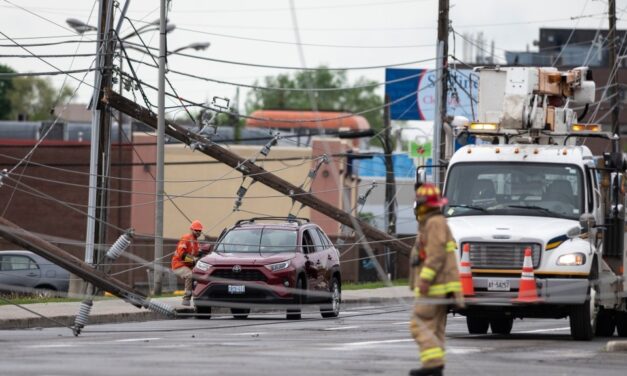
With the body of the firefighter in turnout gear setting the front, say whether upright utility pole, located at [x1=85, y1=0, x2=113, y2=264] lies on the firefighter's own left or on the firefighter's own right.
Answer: on the firefighter's own right

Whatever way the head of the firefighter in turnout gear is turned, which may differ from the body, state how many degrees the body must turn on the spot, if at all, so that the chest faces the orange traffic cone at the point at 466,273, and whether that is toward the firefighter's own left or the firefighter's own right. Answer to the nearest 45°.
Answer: approximately 90° to the firefighter's own right

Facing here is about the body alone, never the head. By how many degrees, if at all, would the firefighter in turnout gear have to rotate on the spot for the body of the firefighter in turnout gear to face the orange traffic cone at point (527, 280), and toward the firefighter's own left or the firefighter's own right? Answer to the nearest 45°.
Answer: approximately 90° to the firefighter's own right

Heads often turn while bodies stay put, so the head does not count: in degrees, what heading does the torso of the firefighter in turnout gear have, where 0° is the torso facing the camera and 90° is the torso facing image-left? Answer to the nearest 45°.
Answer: approximately 90°

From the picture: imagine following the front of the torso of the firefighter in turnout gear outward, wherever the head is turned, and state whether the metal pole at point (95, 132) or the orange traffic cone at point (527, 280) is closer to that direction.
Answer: the metal pole

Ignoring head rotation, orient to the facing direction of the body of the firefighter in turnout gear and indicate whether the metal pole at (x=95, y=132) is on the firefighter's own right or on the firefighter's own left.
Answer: on the firefighter's own right

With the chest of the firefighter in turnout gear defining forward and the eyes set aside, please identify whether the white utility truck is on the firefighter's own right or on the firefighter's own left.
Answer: on the firefighter's own right

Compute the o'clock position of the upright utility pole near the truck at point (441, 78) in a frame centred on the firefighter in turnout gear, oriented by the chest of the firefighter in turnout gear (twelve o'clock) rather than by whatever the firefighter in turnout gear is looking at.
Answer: The upright utility pole near the truck is roughly at 3 o'clock from the firefighter in turnout gear.
